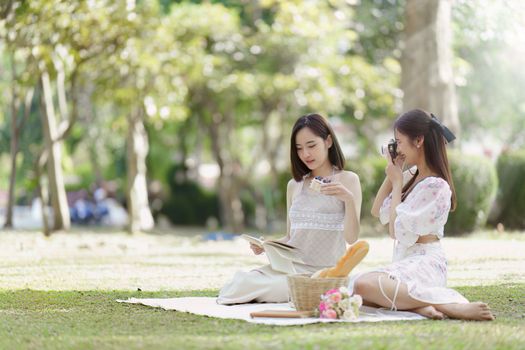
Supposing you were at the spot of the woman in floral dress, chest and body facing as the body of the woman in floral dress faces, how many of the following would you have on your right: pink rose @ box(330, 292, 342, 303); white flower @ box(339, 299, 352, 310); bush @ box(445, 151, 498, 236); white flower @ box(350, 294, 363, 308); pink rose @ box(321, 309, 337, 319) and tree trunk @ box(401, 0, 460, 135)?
2

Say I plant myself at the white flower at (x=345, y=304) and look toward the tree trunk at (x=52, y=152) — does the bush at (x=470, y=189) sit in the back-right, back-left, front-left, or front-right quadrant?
front-right

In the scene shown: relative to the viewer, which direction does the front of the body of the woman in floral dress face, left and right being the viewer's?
facing to the left of the viewer

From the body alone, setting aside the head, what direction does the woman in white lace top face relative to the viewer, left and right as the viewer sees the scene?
facing the viewer and to the left of the viewer

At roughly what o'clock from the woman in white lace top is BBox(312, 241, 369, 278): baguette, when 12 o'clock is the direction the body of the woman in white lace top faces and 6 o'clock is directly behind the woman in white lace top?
The baguette is roughly at 10 o'clock from the woman in white lace top.

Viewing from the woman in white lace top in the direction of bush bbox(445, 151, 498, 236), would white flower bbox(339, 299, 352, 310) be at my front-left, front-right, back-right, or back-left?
back-right

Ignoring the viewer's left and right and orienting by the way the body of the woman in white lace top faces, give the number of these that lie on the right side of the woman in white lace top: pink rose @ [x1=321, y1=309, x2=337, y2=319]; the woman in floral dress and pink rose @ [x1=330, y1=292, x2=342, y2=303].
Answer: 0

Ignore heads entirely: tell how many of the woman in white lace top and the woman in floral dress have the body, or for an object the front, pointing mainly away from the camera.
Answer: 0

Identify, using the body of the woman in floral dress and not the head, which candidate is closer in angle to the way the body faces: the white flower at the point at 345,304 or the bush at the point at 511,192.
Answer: the white flower

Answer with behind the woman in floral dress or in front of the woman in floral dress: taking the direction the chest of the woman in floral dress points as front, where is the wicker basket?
in front

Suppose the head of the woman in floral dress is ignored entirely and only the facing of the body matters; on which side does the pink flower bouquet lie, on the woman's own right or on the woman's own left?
on the woman's own left

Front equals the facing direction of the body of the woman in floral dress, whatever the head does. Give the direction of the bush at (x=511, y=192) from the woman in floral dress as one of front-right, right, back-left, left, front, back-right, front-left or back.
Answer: right

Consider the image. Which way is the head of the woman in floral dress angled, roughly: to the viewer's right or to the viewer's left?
to the viewer's left

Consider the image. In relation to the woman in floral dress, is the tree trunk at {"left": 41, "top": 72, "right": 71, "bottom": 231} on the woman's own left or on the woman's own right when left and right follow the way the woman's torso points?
on the woman's own right

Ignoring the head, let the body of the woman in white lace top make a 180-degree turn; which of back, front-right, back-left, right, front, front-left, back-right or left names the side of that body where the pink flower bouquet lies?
back-right
